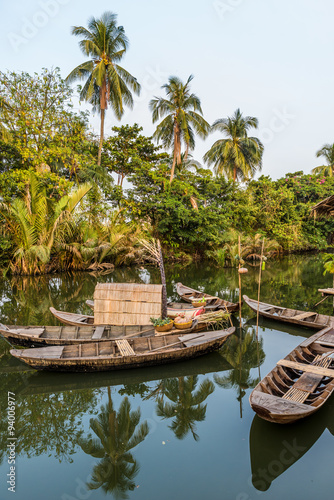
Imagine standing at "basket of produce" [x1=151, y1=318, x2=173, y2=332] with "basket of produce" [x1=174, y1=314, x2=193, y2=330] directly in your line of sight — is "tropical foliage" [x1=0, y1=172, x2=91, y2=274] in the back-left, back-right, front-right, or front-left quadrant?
back-left
